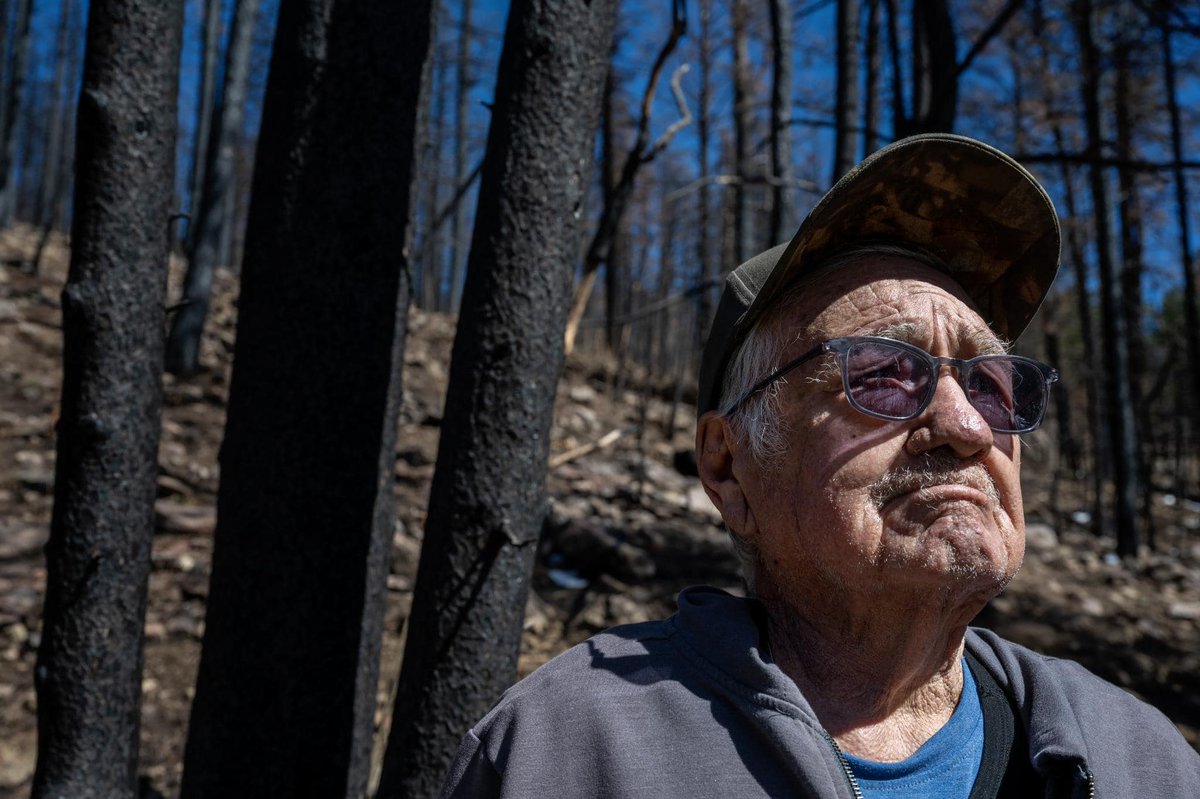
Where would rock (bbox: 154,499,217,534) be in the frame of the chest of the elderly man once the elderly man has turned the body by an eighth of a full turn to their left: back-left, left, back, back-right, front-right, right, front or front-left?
back-left

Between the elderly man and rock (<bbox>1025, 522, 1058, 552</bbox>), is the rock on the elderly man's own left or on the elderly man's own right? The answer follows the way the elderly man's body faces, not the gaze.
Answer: on the elderly man's own left

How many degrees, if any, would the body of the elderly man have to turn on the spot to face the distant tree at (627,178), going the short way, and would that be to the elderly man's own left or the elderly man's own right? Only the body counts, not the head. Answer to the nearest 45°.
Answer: approximately 180°

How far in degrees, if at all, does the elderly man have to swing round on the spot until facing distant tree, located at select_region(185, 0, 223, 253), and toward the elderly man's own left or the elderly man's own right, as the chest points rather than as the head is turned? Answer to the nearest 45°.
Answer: approximately 180°

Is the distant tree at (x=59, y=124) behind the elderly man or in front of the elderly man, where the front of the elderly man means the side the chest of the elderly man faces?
behind

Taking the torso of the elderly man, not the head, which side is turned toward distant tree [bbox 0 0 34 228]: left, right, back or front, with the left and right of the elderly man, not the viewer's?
back

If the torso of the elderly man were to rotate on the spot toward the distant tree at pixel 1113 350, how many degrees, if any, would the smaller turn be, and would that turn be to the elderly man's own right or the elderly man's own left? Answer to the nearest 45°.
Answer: approximately 135° to the elderly man's own left

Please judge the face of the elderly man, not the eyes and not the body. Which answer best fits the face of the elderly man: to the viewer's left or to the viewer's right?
to the viewer's right

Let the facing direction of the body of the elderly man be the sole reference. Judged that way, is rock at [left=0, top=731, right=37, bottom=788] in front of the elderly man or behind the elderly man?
behind

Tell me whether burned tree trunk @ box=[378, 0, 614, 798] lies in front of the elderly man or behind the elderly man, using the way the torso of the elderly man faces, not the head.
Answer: behind
